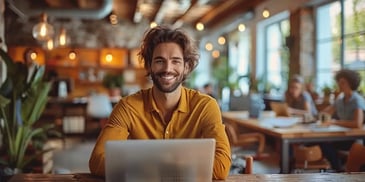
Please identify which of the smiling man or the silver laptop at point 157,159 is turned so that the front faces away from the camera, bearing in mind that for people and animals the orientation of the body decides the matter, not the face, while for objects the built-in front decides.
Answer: the silver laptop

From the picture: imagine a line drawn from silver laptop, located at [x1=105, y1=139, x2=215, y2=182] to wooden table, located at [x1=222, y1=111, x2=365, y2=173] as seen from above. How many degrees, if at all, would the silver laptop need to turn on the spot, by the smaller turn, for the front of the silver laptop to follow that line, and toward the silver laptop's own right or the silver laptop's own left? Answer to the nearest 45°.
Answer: approximately 45° to the silver laptop's own right

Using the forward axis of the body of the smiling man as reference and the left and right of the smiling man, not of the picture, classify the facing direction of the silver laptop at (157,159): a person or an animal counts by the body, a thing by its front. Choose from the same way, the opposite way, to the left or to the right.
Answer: the opposite way

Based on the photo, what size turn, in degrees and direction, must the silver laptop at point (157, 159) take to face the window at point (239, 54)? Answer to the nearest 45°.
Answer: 0° — it already faces it

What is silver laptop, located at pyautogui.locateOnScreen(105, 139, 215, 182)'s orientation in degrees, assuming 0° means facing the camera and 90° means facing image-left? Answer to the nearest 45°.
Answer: approximately 180°

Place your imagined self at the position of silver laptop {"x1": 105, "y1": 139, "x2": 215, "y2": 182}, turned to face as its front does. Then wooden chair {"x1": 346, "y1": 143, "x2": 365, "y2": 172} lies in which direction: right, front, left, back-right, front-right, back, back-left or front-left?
front-right

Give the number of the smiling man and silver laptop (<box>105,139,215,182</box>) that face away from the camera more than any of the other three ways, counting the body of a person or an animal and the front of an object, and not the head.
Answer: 1

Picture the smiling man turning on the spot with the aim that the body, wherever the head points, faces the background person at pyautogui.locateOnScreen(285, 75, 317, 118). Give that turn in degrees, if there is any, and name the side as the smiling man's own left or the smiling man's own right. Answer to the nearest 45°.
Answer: approximately 135° to the smiling man's own left

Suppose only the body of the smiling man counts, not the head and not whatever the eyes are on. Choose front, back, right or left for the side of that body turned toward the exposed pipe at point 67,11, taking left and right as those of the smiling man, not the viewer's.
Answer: back

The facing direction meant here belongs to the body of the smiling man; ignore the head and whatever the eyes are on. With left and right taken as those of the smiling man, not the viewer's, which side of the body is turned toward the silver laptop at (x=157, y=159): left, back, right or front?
front

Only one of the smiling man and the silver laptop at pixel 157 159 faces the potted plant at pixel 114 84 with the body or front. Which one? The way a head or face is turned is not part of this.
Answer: the silver laptop

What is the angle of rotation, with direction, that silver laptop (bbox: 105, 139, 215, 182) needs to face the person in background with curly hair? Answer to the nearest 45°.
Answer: approximately 45° to its right

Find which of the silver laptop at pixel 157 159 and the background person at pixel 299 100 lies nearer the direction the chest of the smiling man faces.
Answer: the silver laptop
